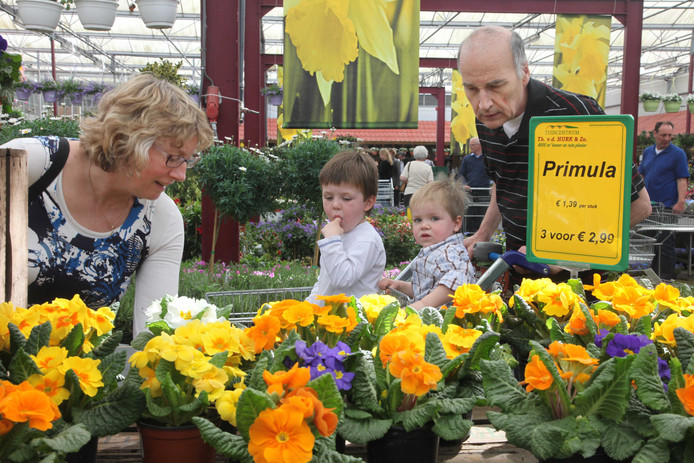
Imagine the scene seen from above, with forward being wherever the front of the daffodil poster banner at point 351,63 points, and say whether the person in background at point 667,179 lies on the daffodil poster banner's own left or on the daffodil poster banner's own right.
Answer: on the daffodil poster banner's own left

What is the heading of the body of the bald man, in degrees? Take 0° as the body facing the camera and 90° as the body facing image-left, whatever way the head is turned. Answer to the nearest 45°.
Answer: approximately 45°

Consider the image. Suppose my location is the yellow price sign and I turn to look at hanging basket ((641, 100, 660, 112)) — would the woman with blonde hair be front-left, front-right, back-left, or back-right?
back-left

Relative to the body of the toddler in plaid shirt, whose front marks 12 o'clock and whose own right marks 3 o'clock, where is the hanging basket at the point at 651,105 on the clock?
The hanging basket is roughly at 5 o'clock from the toddler in plaid shirt.

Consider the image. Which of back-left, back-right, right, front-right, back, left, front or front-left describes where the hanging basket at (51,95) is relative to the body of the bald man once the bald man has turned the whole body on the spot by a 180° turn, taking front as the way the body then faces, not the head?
left

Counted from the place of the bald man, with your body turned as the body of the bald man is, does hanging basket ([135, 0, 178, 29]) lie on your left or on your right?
on your right

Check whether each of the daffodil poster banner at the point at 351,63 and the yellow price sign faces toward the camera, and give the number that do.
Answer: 2
